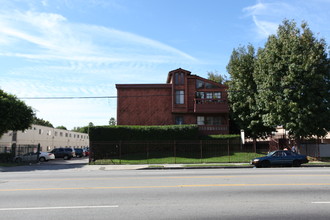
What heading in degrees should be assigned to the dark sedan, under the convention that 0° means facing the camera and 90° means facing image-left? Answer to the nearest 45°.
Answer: approximately 90°

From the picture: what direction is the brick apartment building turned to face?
toward the camera

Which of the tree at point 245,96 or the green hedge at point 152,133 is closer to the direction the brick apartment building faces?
the green hedge

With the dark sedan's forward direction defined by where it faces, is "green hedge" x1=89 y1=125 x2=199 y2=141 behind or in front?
in front

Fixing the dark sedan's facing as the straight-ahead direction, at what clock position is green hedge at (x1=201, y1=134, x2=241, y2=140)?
The green hedge is roughly at 2 o'clock from the dark sedan.

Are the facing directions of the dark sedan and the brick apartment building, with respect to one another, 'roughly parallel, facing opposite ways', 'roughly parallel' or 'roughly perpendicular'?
roughly perpendicular

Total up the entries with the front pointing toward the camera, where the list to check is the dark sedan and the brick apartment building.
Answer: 1

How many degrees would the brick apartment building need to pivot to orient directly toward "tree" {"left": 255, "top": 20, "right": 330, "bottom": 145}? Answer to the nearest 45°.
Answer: approximately 45° to its left

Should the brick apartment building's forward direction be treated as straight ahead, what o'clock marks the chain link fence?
The chain link fence is roughly at 12 o'clock from the brick apartment building.

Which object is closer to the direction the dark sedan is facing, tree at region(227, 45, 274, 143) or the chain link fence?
the chain link fence

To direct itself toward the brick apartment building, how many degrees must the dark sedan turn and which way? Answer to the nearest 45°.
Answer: approximately 45° to its right

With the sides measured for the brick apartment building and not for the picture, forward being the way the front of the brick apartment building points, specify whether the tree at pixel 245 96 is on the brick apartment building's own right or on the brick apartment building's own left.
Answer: on the brick apartment building's own left
